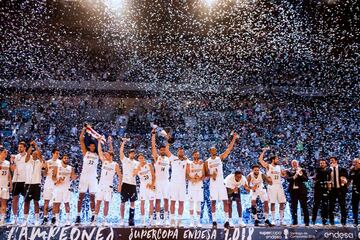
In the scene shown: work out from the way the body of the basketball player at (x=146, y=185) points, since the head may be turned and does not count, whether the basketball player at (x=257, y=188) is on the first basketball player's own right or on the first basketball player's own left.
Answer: on the first basketball player's own left

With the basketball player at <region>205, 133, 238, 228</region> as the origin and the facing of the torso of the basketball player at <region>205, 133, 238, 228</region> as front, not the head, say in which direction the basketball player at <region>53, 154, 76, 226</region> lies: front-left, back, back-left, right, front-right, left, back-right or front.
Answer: right

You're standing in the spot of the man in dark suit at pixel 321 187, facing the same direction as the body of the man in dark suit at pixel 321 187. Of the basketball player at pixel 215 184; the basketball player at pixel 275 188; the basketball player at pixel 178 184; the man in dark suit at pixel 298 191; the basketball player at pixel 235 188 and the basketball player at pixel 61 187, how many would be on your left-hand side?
0

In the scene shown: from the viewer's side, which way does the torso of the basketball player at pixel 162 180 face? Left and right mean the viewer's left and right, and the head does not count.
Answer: facing the viewer

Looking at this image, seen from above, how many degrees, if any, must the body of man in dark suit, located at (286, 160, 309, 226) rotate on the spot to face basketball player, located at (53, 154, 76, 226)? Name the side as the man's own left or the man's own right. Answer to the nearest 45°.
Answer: approximately 90° to the man's own right

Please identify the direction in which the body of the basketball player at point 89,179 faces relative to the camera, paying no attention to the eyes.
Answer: toward the camera

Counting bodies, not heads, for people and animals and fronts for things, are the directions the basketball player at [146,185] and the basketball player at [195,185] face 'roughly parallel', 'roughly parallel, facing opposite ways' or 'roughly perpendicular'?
roughly parallel

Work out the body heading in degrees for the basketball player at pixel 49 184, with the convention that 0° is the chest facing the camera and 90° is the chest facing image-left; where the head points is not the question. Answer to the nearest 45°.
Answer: approximately 315°

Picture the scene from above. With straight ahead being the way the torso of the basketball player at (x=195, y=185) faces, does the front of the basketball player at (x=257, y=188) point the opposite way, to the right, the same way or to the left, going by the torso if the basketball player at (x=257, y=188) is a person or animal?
the same way

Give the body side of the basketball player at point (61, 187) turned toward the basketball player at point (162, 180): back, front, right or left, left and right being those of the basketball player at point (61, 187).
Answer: left

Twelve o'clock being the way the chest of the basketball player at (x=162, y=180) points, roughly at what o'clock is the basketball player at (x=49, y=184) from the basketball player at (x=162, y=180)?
the basketball player at (x=49, y=184) is roughly at 3 o'clock from the basketball player at (x=162, y=180).

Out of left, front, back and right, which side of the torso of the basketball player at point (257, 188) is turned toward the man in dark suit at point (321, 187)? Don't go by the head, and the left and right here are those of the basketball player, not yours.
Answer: left

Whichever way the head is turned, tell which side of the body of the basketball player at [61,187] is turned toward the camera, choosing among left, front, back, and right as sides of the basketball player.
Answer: front

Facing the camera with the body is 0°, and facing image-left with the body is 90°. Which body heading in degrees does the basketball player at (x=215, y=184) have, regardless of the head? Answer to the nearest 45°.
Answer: approximately 0°

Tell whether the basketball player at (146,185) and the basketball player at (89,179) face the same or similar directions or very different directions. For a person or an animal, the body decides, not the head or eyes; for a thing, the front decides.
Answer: same or similar directions

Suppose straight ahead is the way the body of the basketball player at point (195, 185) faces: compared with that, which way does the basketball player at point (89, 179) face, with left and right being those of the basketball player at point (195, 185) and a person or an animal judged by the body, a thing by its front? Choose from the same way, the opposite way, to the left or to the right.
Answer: the same way

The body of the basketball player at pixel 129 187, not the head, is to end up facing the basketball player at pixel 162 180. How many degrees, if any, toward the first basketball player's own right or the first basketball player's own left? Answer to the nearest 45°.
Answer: approximately 90° to the first basketball player's own left

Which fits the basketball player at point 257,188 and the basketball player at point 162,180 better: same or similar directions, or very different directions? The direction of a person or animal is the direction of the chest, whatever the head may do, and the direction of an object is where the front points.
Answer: same or similar directions
